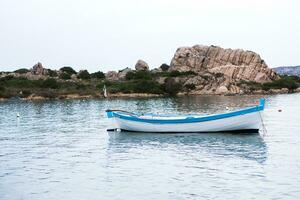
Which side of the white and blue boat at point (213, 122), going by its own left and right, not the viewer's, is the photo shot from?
right
